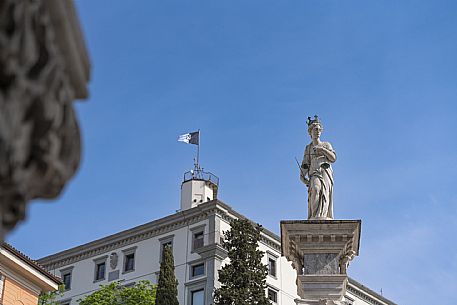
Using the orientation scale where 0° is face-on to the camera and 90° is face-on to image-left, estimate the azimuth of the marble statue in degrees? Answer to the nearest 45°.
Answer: approximately 0°

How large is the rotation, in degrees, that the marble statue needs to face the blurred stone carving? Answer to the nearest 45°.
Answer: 0° — it already faces it
